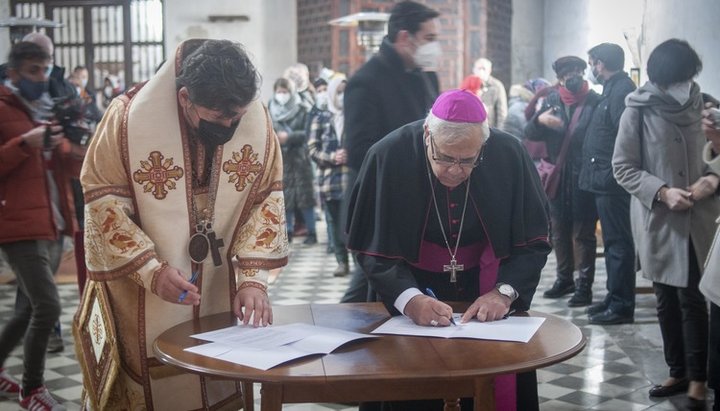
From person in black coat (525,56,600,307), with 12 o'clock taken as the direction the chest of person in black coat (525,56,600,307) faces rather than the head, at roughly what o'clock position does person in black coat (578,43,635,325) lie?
person in black coat (578,43,635,325) is roughly at 10 o'clock from person in black coat (525,56,600,307).

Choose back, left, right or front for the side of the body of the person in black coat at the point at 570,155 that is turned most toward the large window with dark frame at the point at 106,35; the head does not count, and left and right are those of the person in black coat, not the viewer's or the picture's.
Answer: right

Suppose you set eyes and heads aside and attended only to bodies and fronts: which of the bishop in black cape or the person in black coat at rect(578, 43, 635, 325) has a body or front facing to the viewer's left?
the person in black coat

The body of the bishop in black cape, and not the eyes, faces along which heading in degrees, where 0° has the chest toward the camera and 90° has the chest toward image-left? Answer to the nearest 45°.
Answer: approximately 0°

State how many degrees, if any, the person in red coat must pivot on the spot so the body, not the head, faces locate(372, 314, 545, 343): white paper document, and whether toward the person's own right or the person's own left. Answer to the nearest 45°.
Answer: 0° — they already face it

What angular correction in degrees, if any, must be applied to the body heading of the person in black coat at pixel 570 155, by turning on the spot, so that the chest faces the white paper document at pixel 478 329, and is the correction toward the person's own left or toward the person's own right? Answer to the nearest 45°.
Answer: approximately 45° to the person's own left

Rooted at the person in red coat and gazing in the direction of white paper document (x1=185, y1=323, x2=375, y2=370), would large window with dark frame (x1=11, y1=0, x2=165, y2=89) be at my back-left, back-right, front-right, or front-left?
back-left

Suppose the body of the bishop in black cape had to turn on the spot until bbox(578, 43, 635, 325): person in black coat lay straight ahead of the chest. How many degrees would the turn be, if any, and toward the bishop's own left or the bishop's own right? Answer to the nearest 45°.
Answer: approximately 180°

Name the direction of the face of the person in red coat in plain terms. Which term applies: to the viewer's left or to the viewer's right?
to the viewer's right

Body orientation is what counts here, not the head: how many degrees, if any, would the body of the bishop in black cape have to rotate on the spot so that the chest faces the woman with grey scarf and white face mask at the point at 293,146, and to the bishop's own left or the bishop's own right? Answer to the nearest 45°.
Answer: approximately 180°
